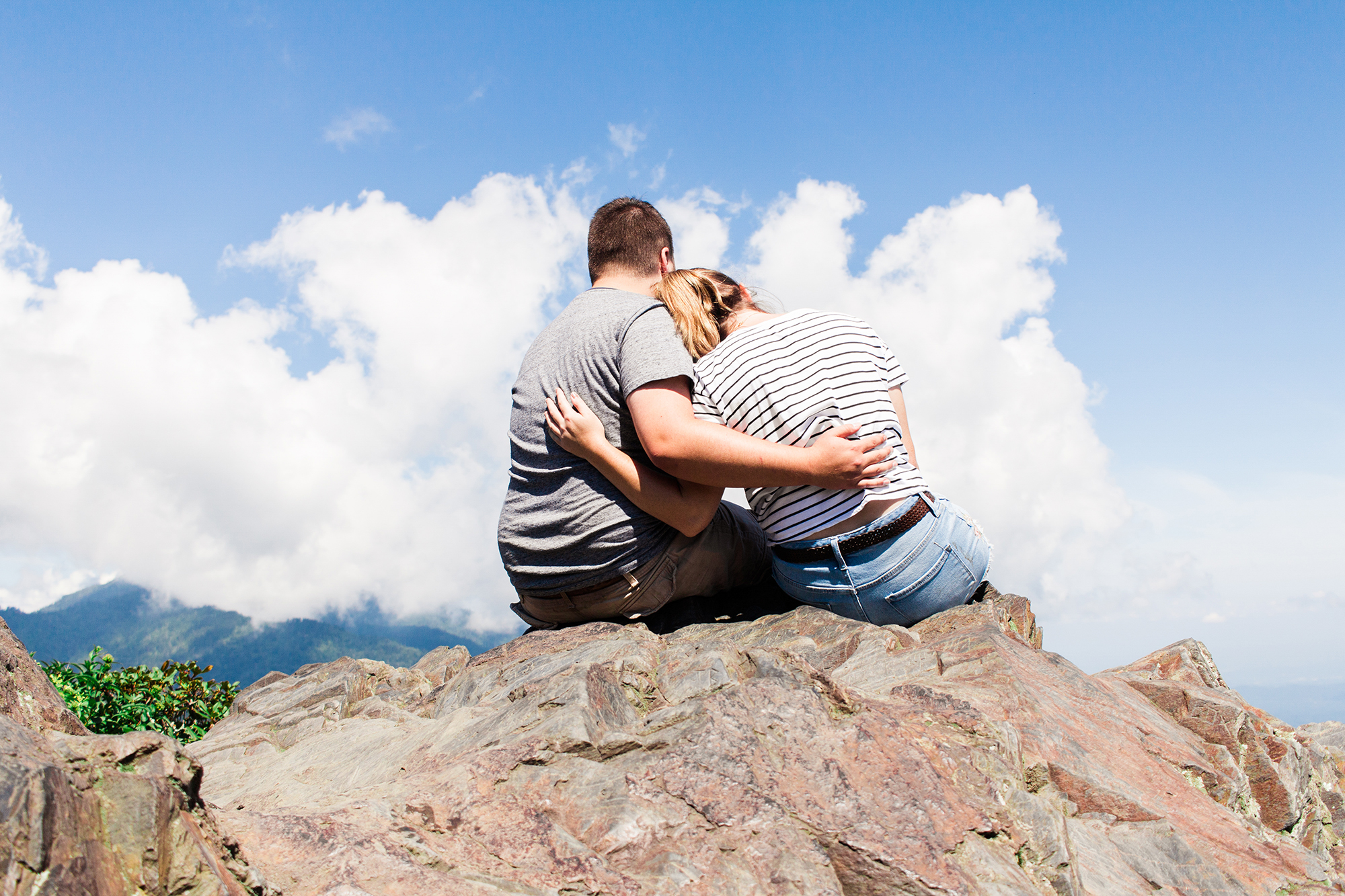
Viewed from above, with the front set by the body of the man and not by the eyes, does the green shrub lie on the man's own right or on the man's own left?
on the man's own left

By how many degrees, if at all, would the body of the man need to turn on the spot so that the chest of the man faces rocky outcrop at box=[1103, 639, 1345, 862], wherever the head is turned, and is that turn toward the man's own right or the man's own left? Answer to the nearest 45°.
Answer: approximately 45° to the man's own right

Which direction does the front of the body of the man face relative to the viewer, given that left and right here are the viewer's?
facing away from the viewer and to the right of the viewer
